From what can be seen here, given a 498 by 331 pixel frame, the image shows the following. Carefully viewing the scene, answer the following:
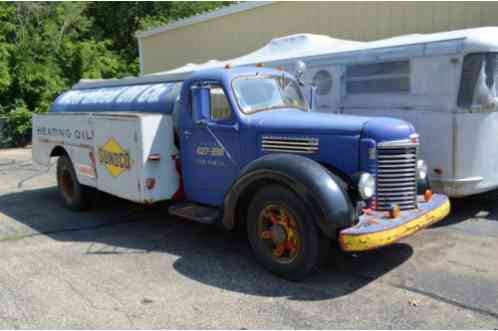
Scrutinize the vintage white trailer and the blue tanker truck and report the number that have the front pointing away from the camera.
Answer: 0

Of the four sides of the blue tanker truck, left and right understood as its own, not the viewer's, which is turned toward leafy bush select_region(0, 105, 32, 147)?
back

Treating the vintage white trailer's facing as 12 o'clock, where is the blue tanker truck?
The blue tanker truck is roughly at 3 o'clock from the vintage white trailer.

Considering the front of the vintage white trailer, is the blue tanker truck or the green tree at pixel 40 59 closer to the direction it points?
the blue tanker truck

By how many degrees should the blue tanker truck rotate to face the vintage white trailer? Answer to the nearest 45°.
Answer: approximately 90° to its left

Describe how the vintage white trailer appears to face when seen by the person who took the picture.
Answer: facing the viewer and to the right of the viewer

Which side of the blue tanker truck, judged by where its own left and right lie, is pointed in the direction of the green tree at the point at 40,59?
back

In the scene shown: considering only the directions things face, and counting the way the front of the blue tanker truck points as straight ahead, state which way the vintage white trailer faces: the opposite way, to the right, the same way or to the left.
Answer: the same way

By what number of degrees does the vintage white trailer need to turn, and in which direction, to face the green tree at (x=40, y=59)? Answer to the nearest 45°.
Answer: approximately 180°

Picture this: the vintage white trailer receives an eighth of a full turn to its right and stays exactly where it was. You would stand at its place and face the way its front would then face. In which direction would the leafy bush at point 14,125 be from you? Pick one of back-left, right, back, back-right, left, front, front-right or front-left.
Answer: back-right
